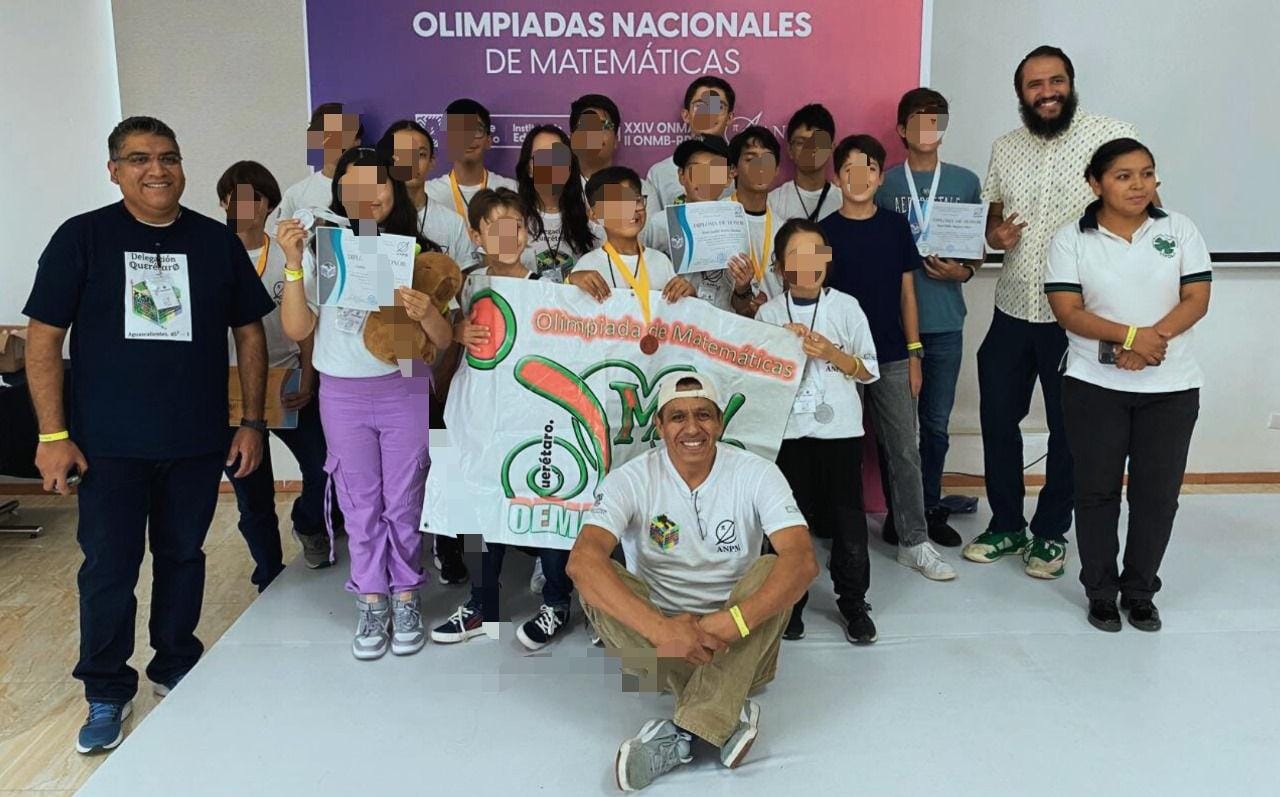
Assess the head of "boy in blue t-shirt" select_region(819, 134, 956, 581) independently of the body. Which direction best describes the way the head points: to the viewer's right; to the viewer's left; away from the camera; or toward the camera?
toward the camera

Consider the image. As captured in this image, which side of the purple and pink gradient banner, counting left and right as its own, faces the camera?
front

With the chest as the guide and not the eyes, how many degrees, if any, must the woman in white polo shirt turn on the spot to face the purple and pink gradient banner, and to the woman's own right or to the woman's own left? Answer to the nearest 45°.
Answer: approximately 90° to the woman's own right

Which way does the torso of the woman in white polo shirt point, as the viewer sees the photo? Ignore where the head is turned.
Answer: toward the camera

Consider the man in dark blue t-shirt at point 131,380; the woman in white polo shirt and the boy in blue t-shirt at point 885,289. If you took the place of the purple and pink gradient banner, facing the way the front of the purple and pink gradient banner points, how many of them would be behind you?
0

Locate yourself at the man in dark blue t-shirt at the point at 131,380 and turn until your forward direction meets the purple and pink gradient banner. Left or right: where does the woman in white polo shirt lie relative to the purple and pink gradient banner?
right

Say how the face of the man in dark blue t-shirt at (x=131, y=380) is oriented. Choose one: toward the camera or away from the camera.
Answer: toward the camera

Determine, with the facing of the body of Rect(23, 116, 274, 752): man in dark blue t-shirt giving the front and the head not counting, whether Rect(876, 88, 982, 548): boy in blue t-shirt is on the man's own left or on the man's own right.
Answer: on the man's own left

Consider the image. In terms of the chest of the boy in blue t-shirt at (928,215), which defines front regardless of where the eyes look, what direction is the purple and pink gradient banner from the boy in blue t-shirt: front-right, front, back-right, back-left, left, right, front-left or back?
right

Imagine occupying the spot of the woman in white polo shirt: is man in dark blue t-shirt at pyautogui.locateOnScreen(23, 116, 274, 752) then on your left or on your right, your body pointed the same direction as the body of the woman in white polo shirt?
on your right

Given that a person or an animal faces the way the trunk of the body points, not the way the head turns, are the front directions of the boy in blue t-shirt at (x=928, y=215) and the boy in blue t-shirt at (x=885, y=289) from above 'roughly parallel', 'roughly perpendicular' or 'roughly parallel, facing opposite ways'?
roughly parallel

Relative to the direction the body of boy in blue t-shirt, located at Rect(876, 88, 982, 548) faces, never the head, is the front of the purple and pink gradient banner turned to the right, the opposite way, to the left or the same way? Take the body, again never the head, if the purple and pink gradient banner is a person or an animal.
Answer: the same way

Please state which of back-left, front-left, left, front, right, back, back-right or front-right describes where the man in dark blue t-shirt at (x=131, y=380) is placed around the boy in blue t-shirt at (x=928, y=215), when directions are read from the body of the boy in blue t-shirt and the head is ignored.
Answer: front-right

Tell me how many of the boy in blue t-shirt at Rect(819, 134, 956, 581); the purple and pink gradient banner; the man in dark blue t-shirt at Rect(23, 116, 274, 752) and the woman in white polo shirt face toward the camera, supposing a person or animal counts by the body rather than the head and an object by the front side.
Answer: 4

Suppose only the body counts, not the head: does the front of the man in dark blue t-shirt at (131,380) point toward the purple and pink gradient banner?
no

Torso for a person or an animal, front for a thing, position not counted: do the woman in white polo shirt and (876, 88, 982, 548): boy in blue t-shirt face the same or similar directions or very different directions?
same or similar directions
